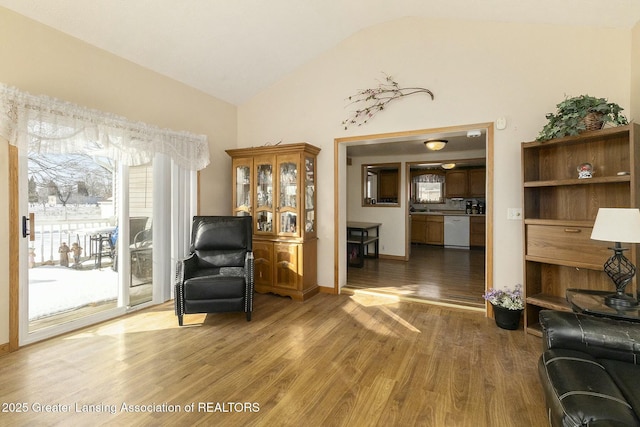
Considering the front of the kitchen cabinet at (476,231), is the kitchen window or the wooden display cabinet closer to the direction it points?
the wooden display cabinet

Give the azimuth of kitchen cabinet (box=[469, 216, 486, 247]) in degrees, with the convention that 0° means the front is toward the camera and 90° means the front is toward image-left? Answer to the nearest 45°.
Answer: approximately 0°

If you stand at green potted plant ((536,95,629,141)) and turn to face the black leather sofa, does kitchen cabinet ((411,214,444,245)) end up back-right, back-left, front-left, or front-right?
back-right

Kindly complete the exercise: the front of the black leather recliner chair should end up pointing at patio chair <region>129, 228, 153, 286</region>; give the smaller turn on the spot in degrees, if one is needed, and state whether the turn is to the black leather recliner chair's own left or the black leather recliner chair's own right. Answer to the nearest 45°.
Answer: approximately 135° to the black leather recliner chair's own right

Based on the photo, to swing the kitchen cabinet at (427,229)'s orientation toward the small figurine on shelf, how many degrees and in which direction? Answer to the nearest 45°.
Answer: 0° — it already faces it

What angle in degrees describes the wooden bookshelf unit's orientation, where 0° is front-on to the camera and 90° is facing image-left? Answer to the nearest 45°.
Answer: approximately 45°
